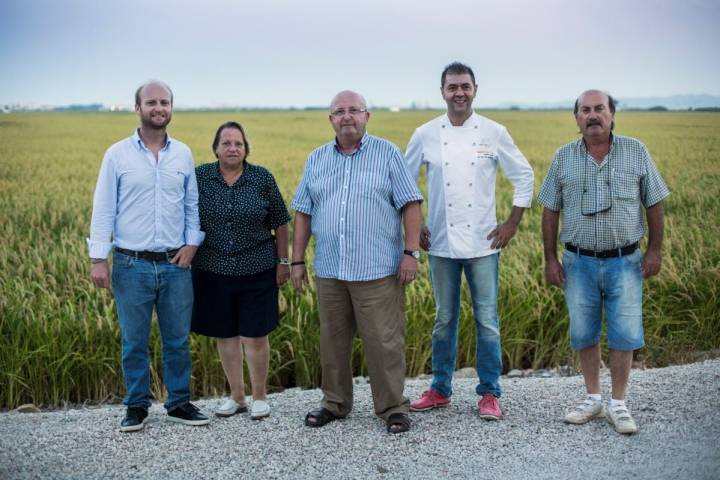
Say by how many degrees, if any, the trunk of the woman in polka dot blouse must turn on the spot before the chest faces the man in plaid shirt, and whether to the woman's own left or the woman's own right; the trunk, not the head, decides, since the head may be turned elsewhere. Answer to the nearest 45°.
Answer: approximately 90° to the woman's own left

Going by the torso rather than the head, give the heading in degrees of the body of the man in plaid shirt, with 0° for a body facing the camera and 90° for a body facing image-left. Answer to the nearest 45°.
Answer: approximately 0°

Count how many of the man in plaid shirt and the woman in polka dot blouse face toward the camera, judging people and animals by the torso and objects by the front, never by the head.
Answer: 2

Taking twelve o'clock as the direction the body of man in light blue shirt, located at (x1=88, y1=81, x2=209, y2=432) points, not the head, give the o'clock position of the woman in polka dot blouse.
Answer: The woman in polka dot blouse is roughly at 9 o'clock from the man in light blue shirt.

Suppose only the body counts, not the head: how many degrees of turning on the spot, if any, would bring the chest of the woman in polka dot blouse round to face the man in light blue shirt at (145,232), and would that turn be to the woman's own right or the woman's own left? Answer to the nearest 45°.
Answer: approximately 90° to the woman's own right

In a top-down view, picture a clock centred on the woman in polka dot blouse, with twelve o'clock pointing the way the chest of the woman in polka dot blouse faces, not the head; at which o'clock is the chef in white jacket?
The chef in white jacket is roughly at 9 o'clock from the woman in polka dot blouse.

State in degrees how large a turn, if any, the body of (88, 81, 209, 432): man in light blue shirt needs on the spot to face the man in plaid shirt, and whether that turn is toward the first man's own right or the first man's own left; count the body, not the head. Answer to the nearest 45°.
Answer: approximately 90° to the first man's own left

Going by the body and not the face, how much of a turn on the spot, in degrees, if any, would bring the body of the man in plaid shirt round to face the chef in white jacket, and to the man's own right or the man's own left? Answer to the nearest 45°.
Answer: approximately 90° to the man's own right

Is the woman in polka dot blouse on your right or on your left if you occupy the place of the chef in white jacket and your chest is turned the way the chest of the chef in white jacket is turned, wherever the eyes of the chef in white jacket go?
on your right

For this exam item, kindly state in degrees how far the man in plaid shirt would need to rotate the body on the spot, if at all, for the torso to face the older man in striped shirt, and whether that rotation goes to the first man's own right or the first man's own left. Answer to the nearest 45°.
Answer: approximately 90° to the first man's own right

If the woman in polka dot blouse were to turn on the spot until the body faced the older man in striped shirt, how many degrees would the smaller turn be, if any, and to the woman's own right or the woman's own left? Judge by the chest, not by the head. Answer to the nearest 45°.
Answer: approximately 90° to the woman's own left

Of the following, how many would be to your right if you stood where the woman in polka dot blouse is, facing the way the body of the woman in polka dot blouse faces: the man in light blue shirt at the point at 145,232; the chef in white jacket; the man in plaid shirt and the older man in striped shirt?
1

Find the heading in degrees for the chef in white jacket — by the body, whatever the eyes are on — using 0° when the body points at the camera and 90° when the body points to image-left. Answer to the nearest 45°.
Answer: approximately 0°

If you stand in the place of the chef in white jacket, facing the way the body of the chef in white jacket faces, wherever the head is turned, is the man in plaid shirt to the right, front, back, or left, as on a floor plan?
left

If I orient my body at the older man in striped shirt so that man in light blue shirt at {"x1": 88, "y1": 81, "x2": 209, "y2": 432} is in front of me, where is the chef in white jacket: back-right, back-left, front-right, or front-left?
back-right
